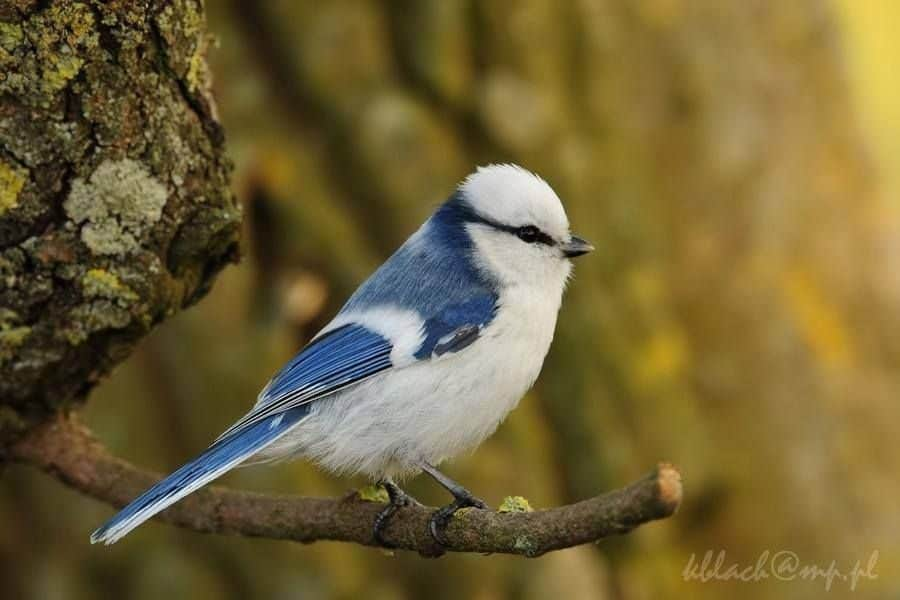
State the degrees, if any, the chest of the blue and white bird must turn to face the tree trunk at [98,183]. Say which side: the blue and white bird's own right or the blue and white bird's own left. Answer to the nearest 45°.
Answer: approximately 135° to the blue and white bird's own right

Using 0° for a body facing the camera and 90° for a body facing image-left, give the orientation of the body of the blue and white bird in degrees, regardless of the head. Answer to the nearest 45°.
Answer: approximately 270°
